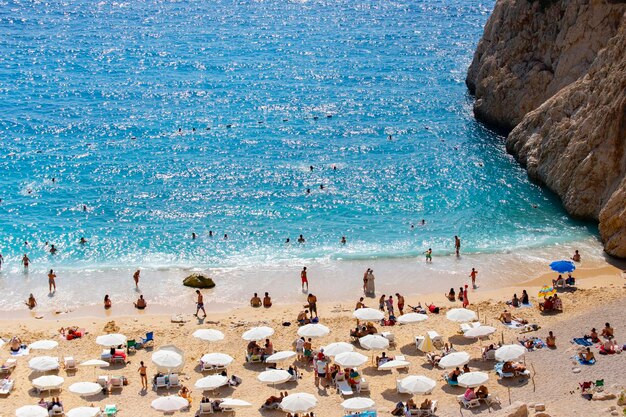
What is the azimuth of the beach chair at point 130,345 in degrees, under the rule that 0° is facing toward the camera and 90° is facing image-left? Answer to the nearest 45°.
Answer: approximately 180°

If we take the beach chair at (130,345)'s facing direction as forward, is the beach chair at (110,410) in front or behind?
behind

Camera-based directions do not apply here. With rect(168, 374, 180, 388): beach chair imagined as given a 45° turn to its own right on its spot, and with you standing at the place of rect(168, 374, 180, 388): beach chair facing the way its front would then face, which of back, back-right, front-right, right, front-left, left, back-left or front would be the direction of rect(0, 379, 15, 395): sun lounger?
back-left

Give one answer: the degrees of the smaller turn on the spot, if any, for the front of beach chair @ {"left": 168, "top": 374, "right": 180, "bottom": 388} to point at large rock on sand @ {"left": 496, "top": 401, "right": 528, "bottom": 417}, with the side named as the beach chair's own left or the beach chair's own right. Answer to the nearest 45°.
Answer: approximately 135° to the beach chair's own right

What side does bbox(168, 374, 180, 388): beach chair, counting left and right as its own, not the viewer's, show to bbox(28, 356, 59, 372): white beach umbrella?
left

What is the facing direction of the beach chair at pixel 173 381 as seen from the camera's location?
facing away from the viewer

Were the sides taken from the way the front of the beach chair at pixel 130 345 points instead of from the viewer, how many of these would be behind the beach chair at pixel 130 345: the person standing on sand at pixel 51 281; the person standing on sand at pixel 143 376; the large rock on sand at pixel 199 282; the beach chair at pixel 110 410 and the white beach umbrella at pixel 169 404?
3

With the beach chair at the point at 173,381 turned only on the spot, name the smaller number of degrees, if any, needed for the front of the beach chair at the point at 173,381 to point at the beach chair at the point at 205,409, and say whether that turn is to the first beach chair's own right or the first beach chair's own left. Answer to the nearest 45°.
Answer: approximately 135° to the first beach chair's own right

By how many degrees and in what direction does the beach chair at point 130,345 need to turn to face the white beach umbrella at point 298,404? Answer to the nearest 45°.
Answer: approximately 135° to its right

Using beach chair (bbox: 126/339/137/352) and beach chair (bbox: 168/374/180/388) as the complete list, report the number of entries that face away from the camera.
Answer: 2

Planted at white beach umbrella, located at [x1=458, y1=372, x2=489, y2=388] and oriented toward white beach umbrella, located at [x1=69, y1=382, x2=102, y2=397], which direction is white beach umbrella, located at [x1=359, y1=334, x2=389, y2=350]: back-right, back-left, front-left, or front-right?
front-right

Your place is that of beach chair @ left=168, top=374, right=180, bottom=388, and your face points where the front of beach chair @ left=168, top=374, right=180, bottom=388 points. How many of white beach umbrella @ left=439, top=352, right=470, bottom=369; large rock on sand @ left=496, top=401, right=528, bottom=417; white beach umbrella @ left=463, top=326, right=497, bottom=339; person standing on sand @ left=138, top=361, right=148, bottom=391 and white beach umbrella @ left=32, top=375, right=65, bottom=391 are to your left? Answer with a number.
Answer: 2

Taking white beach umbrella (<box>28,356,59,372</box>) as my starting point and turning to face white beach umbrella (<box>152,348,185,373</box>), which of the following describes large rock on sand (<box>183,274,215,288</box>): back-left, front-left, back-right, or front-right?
front-left

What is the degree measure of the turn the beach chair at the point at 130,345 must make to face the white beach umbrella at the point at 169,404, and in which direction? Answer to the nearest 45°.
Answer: approximately 180°

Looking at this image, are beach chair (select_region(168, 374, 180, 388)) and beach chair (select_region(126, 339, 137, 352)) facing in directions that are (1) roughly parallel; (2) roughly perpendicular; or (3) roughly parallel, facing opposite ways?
roughly parallel
